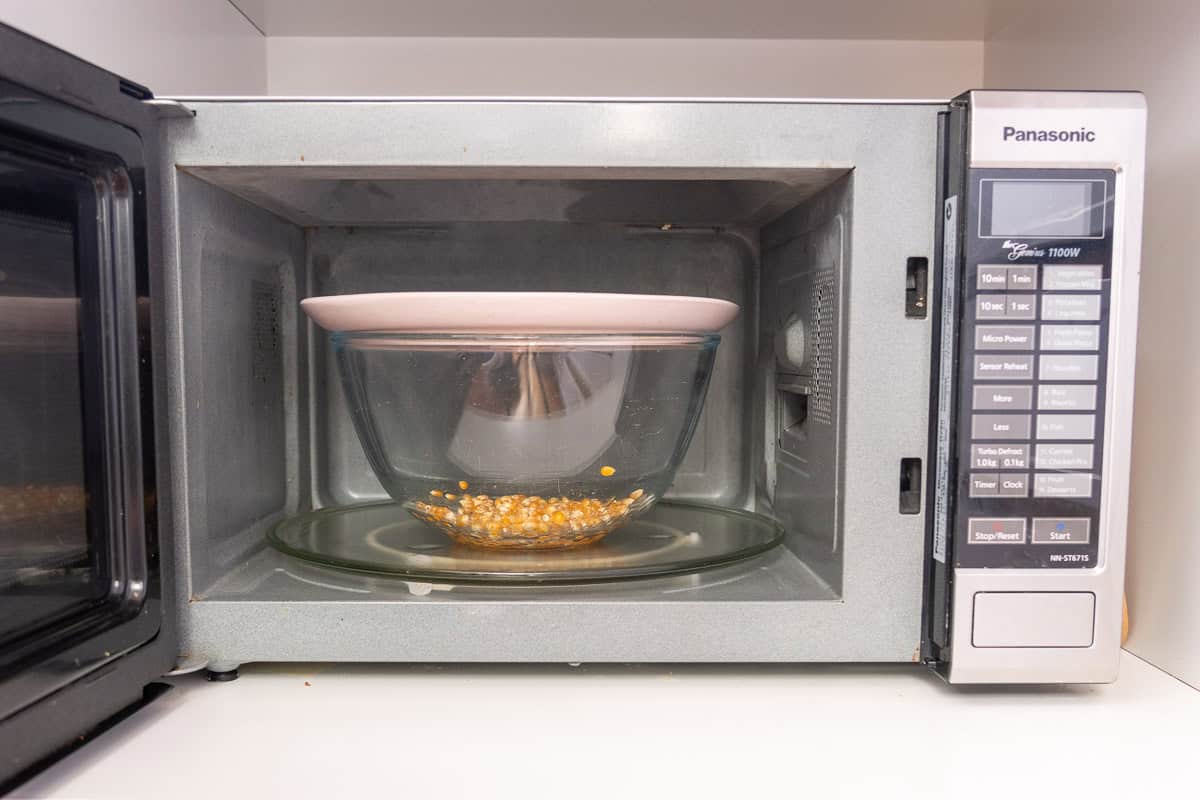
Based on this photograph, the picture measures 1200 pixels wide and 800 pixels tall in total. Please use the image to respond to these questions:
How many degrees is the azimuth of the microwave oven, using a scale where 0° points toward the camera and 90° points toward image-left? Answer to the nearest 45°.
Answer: approximately 0°
